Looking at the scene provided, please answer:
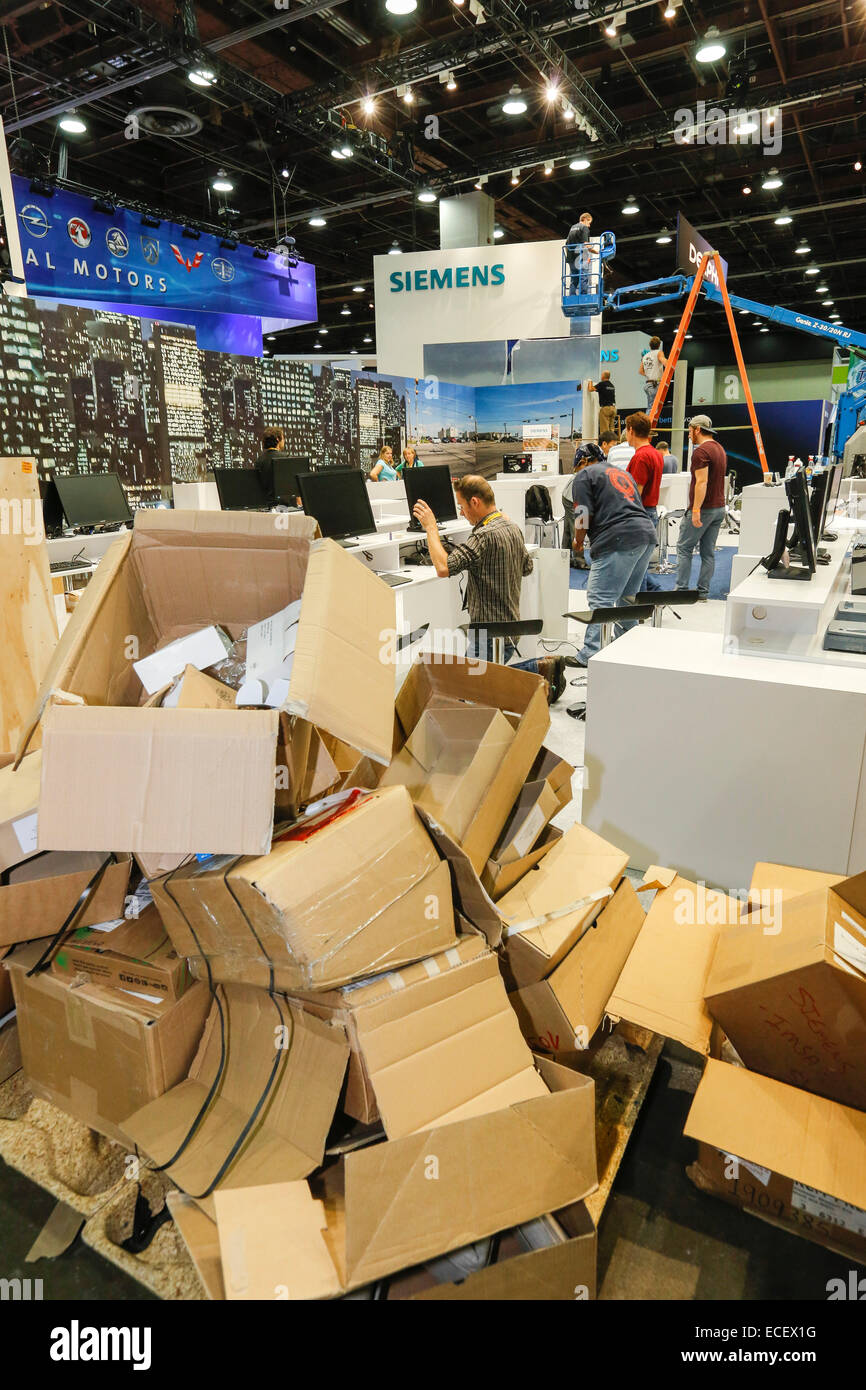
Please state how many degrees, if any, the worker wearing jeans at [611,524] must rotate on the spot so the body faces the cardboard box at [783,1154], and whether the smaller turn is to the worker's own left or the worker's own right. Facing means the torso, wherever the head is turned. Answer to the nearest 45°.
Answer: approximately 135° to the worker's own left

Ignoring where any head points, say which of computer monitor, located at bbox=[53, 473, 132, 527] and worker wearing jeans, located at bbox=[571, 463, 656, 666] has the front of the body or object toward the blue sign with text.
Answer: the worker wearing jeans

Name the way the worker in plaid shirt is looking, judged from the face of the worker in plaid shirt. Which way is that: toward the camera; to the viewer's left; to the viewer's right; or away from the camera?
to the viewer's left

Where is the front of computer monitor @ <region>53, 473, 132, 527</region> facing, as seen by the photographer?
facing the viewer and to the right of the viewer

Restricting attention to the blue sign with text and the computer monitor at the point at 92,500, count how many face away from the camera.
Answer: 0

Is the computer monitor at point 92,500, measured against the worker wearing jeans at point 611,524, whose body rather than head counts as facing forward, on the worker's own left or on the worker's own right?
on the worker's own left

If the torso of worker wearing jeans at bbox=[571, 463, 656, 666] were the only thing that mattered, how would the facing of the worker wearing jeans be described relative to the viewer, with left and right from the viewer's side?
facing away from the viewer and to the left of the viewer

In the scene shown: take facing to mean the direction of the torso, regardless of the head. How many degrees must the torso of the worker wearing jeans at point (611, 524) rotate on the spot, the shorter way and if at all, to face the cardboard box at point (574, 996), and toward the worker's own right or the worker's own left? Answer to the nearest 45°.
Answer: approximately 135° to the worker's own left

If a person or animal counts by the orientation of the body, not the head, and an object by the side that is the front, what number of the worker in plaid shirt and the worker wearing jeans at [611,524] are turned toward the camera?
0

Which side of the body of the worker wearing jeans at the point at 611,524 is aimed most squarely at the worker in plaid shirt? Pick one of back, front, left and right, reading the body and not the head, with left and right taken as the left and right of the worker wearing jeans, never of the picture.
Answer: left

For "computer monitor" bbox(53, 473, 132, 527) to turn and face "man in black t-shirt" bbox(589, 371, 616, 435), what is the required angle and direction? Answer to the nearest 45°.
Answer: approximately 90° to its left

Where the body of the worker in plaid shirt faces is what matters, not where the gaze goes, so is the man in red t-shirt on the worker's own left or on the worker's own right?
on the worker's own right

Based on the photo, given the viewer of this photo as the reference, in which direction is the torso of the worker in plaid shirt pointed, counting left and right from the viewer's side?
facing away from the viewer and to the left of the viewer

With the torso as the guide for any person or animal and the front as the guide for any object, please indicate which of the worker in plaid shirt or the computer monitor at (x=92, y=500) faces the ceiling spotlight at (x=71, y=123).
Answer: the worker in plaid shirt

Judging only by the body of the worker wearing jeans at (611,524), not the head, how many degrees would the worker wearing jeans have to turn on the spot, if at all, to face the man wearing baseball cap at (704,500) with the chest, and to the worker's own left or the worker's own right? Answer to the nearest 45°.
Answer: approximately 45° to the worker's own right

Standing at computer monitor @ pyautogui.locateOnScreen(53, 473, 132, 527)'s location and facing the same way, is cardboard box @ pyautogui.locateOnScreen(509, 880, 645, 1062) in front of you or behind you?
in front

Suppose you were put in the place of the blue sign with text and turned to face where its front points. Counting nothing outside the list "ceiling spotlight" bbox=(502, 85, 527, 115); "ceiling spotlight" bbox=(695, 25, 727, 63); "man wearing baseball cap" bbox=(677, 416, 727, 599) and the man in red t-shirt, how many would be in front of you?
4

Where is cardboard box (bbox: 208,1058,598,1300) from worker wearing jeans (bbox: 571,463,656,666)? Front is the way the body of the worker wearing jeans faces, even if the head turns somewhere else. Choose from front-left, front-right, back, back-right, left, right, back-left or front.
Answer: back-left

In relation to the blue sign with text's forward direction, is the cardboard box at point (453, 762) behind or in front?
in front

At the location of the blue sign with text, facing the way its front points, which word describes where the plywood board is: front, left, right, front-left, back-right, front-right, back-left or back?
front-right
